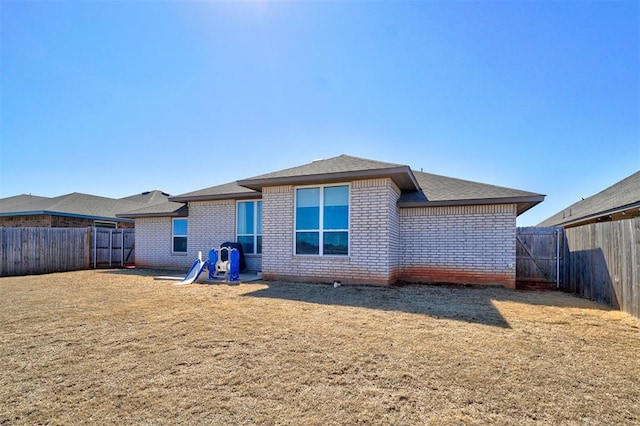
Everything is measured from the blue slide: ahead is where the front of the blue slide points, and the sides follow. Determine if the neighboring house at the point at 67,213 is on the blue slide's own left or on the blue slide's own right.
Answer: on the blue slide's own right

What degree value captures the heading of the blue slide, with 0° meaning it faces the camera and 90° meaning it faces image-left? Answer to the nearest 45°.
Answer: approximately 45°
